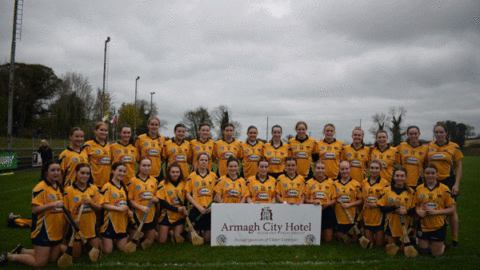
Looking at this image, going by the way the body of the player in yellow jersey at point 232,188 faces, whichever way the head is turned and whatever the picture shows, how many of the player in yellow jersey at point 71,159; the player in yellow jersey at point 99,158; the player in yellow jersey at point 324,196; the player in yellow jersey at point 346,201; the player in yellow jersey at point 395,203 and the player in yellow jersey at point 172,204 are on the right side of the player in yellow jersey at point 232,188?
3

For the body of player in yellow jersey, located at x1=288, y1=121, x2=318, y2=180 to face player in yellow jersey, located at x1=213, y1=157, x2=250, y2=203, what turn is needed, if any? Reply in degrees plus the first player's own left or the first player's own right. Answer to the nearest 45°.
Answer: approximately 45° to the first player's own right

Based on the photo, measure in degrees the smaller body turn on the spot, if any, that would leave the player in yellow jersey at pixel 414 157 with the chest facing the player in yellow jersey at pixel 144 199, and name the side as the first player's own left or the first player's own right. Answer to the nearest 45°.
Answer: approximately 45° to the first player's own right

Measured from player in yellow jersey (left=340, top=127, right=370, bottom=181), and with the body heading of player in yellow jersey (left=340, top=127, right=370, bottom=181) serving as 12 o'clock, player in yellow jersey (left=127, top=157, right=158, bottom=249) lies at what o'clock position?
player in yellow jersey (left=127, top=157, right=158, bottom=249) is roughly at 2 o'clock from player in yellow jersey (left=340, top=127, right=370, bottom=181).

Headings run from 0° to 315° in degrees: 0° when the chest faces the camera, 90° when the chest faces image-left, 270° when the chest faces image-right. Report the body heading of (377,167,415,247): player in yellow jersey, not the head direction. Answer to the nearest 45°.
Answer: approximately 0°

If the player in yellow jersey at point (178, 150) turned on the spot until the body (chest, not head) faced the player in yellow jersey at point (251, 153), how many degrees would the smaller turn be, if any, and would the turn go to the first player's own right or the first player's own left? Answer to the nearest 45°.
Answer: approximately 90° to the first player's own left

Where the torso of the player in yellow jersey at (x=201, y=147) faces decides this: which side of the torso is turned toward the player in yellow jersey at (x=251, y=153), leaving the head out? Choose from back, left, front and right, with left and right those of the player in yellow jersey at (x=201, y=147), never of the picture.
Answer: left

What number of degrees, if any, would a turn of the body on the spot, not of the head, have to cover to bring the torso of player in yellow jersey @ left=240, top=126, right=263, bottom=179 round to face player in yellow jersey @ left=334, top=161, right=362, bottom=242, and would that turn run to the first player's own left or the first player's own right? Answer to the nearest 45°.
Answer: approximately 45° to the first player's own left
